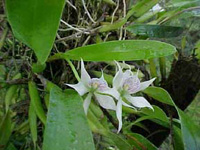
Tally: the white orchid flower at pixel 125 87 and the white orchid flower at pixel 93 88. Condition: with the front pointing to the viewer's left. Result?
0

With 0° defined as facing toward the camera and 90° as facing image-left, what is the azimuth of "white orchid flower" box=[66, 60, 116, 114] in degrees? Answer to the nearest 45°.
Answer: approximately 315°

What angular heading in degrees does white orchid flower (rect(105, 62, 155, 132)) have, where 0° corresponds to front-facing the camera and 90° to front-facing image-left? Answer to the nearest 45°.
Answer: approximately 315°
